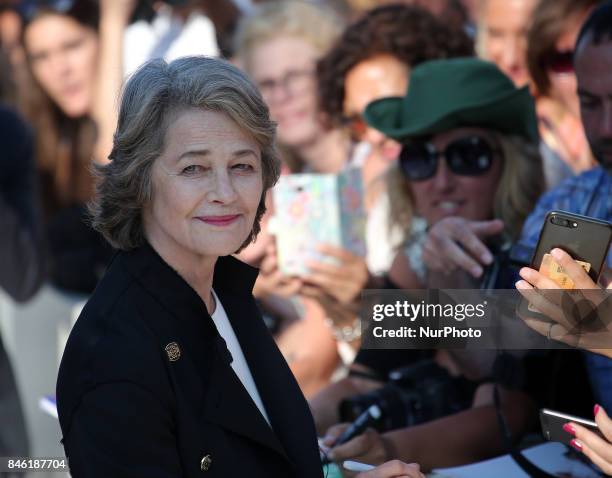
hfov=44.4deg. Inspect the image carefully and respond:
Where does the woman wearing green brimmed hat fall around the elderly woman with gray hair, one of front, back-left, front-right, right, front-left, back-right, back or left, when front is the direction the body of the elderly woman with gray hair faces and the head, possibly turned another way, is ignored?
left

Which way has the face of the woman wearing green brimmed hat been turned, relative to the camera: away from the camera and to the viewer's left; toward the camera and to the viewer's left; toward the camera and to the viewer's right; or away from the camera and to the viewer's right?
toward the camera and to the viewer's left

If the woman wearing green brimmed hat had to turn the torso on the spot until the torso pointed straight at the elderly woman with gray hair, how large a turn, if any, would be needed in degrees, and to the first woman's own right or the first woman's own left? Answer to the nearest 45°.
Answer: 0° — they already face them

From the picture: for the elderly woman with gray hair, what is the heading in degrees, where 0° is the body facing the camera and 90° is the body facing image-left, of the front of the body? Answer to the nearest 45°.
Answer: approximately 315°

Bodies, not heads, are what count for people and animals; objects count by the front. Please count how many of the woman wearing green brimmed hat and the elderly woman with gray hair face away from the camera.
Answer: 0
